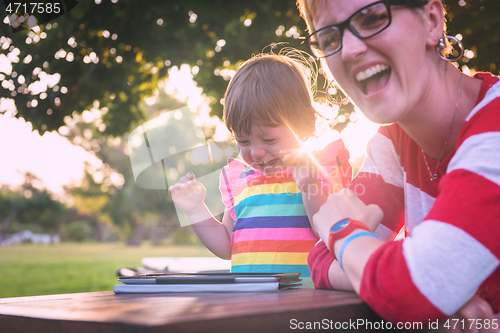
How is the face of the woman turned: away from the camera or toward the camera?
toward the camera

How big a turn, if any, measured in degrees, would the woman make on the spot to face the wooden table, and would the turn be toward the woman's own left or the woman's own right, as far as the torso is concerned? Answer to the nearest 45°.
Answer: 0° — they already face it

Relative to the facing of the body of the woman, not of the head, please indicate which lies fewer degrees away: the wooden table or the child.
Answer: the wooden table

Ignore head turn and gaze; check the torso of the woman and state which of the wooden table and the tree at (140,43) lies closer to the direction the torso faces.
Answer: the wooden table

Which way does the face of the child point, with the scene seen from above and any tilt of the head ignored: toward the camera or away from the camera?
toward the camera

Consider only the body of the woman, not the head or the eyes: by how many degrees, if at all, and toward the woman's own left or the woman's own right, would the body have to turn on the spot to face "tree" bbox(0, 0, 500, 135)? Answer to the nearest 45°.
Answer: approximately 90° to the woman's own right

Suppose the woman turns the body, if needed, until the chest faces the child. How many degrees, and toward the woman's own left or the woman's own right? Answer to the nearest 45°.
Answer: approximately 90° to the woman's own right

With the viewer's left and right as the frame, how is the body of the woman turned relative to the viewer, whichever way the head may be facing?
facing the viewer and to the left of the viewer
